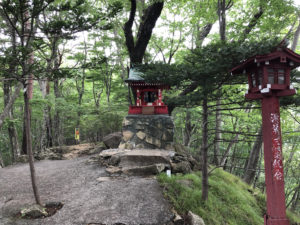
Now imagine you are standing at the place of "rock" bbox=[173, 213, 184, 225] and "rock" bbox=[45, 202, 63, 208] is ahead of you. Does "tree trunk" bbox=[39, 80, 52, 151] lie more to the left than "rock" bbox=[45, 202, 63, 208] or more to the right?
right

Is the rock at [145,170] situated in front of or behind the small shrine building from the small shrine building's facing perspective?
in front

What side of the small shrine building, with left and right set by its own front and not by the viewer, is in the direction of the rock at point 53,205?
front

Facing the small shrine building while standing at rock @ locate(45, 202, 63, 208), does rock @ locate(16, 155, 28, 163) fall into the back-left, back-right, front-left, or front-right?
front-left

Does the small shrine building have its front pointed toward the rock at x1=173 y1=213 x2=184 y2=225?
yes

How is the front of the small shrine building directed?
toward the camera

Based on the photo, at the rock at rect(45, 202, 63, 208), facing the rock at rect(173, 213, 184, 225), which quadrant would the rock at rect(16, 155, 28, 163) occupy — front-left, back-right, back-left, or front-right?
back-left

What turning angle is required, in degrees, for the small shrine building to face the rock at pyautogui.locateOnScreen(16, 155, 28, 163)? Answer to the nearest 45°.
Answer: approximately 90° to its right

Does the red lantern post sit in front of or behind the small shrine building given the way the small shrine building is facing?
in front

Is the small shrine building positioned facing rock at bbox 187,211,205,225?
yes

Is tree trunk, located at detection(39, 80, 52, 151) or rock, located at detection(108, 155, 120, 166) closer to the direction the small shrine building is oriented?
the rock
